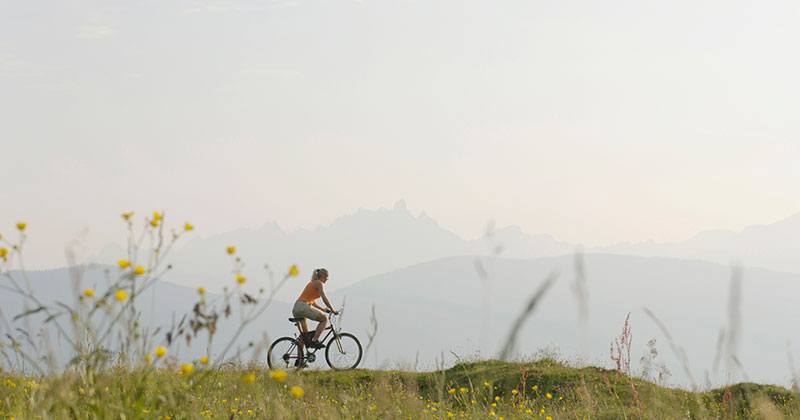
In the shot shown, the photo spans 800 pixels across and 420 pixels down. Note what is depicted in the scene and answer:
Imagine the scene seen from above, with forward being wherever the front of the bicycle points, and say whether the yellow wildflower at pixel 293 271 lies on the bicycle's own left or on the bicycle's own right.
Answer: on the bicycle's own right

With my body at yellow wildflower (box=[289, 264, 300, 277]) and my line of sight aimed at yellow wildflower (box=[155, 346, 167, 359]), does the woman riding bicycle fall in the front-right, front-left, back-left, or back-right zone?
back-right

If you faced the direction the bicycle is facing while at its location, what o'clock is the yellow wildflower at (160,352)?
The yellow wildflower is roughly at 3 o'clock from the bicycle.

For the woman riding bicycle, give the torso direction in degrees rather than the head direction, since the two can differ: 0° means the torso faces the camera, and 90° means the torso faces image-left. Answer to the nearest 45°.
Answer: approximately 270°

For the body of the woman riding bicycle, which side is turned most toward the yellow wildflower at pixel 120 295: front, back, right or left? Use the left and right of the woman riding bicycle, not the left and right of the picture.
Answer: right

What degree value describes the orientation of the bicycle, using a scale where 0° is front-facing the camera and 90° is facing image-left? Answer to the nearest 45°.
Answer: approximately 270°

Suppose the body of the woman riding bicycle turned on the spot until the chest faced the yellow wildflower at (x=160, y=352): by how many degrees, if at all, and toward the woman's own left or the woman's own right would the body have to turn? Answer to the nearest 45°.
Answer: approximately 90° to the woman's own right
